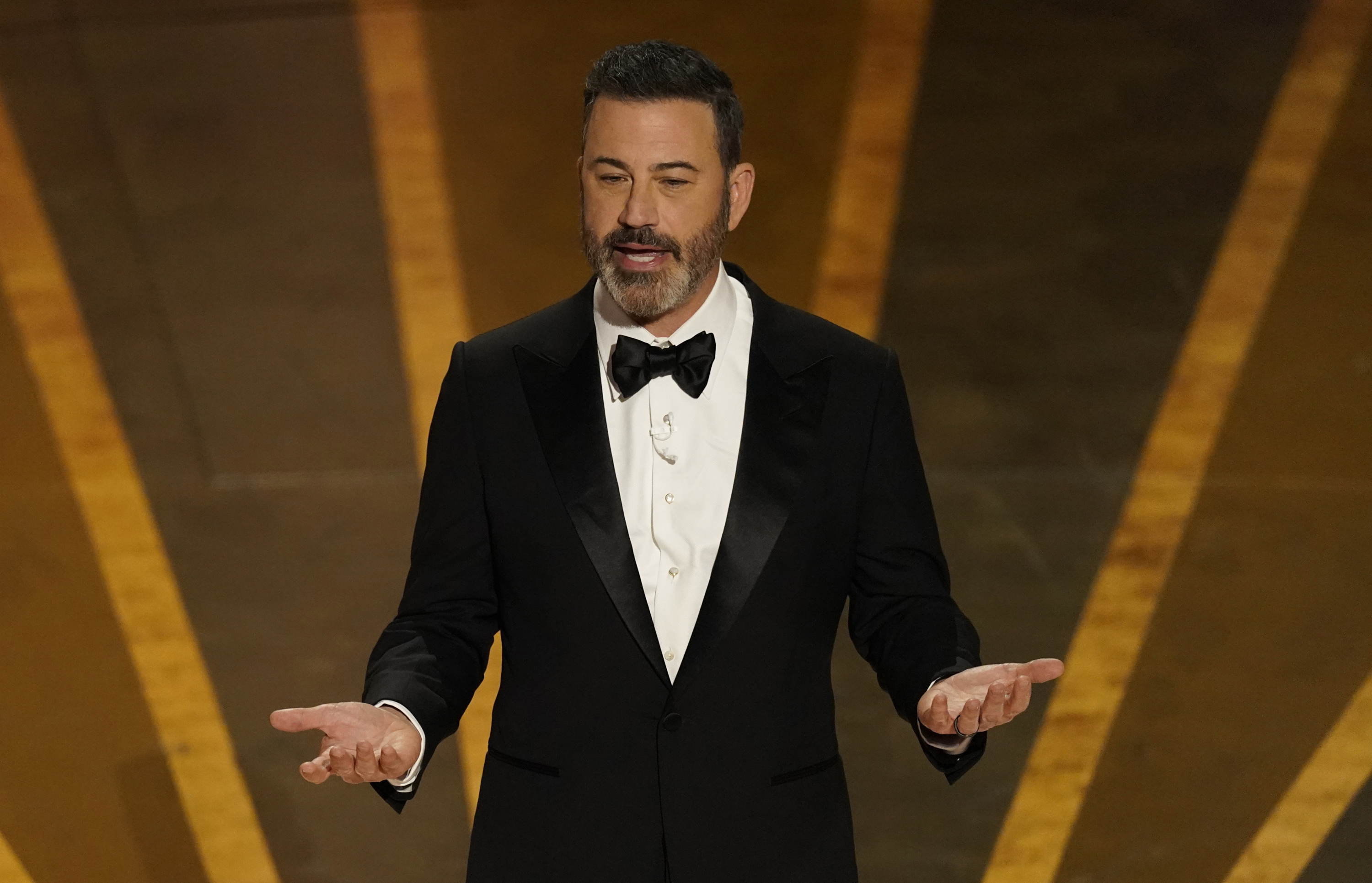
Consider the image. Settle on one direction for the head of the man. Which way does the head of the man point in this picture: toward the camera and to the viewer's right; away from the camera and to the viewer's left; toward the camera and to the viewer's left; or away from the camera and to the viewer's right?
toward the camera and to the viewer's left

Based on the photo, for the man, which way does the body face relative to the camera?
toward the camera
